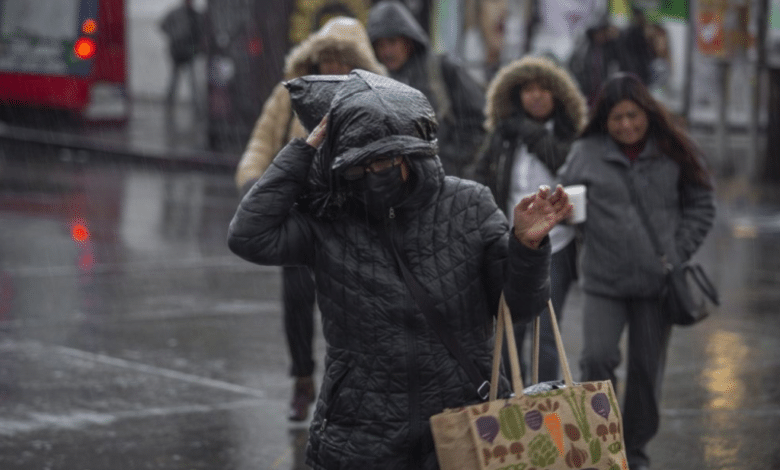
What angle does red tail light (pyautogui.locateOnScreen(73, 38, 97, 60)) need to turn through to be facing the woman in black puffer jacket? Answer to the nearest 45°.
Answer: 0° — it already faces them

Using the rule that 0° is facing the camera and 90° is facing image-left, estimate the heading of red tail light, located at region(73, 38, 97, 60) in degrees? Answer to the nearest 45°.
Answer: approximately 0°

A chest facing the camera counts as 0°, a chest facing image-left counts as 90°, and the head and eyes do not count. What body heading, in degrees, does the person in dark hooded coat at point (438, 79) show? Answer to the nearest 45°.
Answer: approximately 45°
